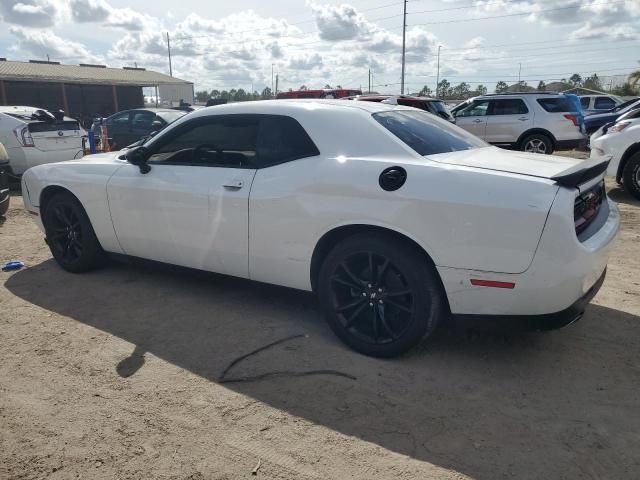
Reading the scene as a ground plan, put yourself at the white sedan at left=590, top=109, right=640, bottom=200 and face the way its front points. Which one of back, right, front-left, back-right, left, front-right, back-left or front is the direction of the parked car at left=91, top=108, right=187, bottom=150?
front-right

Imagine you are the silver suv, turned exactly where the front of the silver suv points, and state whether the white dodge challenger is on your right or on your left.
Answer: on your left

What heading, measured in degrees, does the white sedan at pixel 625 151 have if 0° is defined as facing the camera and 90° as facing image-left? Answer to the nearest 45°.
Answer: approximately 45°

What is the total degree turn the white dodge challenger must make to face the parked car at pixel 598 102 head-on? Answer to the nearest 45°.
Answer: approximately 90° to its right

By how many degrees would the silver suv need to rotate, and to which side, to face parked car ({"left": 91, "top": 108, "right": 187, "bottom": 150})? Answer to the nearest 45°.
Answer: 0° — it already faces it

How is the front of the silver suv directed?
to the viewer's left

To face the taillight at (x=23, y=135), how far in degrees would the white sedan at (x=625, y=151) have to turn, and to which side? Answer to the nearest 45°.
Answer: approximately 45° to its right

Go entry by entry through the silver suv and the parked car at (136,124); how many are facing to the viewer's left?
1

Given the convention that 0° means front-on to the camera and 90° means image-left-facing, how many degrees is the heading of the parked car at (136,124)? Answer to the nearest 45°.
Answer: approximately 315°

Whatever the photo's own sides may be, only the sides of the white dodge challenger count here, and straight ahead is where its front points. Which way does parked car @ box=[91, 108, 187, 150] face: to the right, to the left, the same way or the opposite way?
the opposite way

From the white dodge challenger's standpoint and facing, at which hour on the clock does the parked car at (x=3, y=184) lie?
The parked car is roughly at 12 o'clock from the white dodge challenger.
